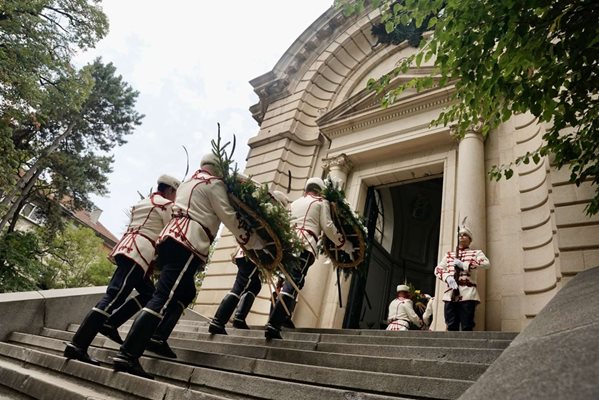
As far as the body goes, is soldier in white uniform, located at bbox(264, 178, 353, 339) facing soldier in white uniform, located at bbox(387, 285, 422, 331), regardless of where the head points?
yes

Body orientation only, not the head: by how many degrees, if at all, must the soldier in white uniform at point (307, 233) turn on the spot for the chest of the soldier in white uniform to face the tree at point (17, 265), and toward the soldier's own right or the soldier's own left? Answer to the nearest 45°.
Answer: approximately 90° to the soldier's own left

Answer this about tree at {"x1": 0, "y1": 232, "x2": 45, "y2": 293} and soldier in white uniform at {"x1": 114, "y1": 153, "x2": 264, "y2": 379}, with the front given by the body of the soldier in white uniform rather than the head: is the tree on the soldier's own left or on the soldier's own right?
on the soldier's own left

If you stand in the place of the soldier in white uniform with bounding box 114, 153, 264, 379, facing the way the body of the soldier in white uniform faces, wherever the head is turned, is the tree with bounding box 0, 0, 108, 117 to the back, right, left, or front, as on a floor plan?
left

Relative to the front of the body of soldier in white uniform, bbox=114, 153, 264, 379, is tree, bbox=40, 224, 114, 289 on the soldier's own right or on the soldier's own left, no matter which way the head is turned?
on the soldier's own left

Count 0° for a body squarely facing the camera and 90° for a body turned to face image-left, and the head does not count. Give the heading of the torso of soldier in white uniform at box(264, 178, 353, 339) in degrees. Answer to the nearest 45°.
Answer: approximately 225°

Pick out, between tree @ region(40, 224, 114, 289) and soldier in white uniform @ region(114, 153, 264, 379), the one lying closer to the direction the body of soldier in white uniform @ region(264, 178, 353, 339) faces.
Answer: the tree

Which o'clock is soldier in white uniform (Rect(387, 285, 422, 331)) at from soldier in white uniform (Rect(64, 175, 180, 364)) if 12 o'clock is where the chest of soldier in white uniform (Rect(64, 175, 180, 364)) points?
soldier in white uniform (Rect(387, 285, 422, 331)) is roughly at 1 o'clock from soldier in white uniform (Rect(64, 175, 180, 364)).

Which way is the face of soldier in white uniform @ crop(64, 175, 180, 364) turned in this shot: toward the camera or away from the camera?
away from the camera

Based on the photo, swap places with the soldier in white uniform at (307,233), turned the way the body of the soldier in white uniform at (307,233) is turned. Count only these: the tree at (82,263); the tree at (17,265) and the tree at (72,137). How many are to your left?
3

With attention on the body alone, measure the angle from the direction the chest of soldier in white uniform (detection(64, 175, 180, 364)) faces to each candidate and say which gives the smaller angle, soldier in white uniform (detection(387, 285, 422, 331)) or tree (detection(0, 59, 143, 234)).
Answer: the soldier in white uniform

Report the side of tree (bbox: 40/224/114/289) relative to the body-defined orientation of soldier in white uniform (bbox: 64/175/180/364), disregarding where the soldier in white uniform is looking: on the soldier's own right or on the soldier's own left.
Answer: on the soldier's own left

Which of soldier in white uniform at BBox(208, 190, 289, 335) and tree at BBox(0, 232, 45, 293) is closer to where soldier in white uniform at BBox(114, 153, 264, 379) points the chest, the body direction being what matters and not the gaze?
the soldier in white uniform
